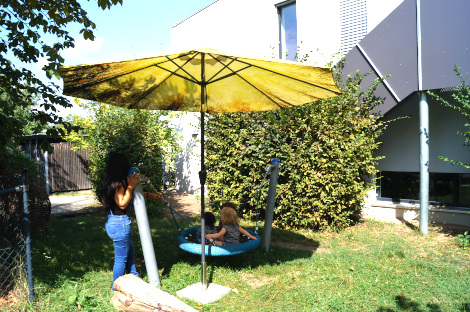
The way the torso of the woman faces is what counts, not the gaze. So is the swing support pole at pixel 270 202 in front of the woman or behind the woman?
in front

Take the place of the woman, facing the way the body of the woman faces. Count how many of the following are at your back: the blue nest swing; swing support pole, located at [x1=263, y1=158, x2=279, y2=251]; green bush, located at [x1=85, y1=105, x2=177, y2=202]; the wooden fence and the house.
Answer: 0

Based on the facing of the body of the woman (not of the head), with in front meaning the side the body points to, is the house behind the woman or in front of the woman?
in front

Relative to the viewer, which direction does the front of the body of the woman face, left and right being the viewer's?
facing away from the viewer and to the right of the viewer

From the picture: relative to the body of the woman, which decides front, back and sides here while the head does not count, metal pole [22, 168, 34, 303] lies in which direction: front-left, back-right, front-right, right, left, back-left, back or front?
back-left

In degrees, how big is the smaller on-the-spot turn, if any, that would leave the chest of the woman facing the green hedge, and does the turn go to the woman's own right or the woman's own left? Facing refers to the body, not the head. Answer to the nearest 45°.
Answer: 0° — they already face it

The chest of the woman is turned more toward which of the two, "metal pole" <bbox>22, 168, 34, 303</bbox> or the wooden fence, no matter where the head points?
the wooden fence

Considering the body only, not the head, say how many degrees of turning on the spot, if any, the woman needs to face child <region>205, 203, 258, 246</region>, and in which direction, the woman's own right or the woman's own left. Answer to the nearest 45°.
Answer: approximately 45° to the woman's own right

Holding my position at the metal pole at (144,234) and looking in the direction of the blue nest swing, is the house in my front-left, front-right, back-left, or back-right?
front-left

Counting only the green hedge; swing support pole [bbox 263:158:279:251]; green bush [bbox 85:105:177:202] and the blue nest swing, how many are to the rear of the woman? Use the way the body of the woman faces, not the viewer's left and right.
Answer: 0

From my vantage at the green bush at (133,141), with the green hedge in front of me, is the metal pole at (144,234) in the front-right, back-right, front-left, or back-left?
front-right

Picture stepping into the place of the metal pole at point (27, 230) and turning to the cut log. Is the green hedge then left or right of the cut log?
left

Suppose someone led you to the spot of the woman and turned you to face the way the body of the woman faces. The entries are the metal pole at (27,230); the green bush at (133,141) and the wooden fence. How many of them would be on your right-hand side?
0

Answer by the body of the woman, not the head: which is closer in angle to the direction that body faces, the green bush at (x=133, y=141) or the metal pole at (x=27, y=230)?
the green bush

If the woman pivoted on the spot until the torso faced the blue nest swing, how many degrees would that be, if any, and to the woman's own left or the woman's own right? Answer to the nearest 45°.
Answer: approximately 45° to the woman's own right
